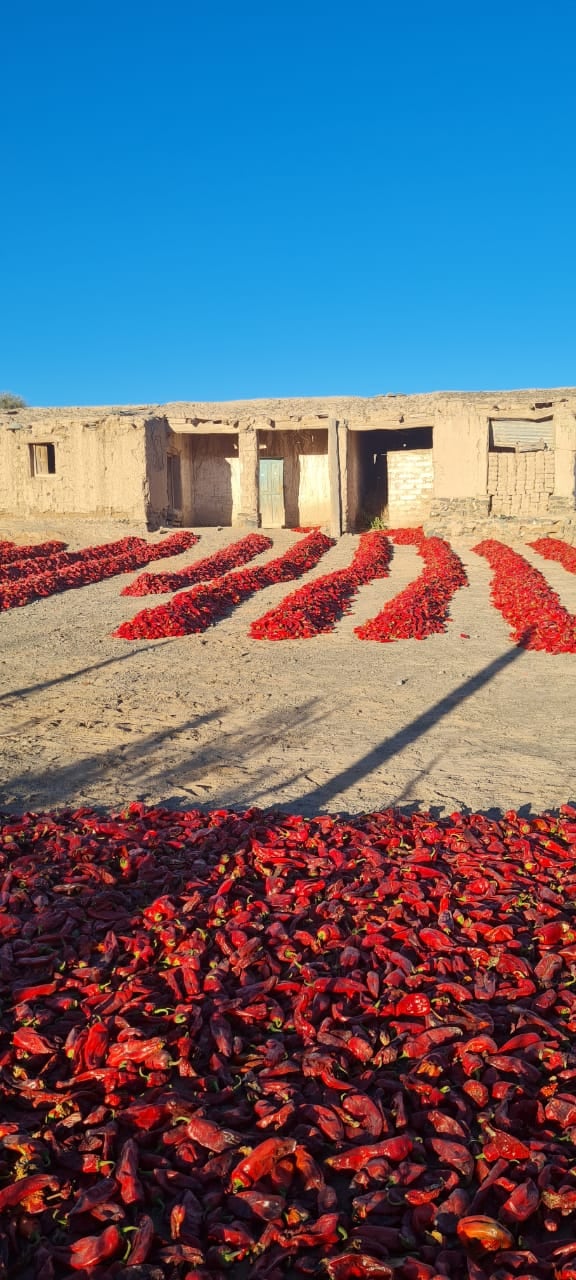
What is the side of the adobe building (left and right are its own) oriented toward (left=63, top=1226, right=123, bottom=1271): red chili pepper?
front

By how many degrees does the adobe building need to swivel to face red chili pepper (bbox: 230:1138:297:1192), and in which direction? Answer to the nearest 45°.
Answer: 0° — it already faces it

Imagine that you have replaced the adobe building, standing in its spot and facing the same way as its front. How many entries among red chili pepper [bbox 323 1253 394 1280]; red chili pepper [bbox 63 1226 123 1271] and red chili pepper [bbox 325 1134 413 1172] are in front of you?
3

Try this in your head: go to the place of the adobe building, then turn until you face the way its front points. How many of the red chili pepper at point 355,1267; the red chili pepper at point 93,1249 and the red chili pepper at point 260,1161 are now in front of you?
3

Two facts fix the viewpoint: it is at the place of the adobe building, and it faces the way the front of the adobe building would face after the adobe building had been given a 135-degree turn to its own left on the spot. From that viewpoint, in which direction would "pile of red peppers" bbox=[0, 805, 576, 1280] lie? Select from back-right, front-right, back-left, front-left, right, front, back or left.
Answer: back-right

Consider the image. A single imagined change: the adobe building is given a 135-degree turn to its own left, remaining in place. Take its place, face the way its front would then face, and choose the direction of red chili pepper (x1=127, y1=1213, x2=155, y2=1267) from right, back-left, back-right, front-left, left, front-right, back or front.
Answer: back-right

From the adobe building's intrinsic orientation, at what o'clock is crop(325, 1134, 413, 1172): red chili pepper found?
The red chili pepper is roughly at 12 o'clock from the adobe building.

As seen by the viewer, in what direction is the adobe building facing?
toward the camera

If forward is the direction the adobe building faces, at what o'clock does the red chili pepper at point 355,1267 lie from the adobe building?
The red chili pepper is roughly at 12 o'clock from the adobe building.
